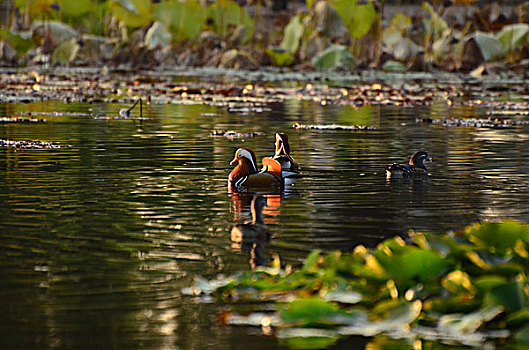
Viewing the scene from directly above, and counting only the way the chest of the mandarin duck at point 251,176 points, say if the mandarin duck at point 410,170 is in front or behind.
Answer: behind

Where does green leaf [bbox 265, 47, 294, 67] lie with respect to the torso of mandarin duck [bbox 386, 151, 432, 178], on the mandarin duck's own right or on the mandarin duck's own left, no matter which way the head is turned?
on the mandarin duck's own left

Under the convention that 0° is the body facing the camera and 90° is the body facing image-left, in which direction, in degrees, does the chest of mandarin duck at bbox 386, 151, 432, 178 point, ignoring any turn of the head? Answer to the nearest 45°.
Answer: approximately 270°

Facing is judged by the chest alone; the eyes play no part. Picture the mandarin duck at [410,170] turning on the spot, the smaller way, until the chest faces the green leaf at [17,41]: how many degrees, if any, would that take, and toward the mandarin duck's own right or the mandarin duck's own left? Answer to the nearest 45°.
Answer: approximately 135° to the mandarin duck's own left

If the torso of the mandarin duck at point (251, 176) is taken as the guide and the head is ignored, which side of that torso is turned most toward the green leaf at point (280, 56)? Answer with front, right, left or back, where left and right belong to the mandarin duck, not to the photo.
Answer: right

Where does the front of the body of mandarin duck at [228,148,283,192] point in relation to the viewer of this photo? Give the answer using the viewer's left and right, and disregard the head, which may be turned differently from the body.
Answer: facing to the left of the viewer

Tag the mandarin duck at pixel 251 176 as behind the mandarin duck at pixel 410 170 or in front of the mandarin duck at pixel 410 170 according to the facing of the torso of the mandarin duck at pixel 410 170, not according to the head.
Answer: behind

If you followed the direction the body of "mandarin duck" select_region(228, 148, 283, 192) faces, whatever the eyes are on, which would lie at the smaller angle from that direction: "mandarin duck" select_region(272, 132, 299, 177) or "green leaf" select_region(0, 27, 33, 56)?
the green leaf

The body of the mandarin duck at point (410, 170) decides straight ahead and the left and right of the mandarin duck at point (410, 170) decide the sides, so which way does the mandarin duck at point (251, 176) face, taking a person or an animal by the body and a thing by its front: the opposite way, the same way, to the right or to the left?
the opposite way

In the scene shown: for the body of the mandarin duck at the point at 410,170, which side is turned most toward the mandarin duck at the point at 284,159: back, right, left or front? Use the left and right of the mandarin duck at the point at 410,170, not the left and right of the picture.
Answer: back

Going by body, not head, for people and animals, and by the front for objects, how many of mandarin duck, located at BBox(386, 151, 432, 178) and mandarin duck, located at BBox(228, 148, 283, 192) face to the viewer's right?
1
